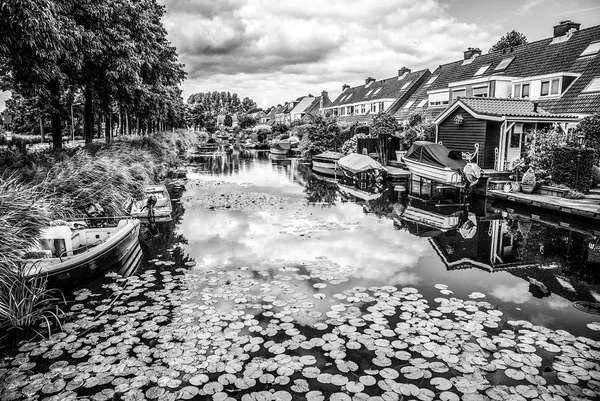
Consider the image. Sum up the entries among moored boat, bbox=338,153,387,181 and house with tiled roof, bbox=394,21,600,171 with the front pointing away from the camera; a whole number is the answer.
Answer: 0

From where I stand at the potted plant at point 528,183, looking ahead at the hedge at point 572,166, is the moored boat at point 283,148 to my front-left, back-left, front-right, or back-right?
back-left

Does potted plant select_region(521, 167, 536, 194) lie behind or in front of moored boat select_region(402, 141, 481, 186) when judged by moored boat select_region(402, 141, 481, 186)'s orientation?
behind

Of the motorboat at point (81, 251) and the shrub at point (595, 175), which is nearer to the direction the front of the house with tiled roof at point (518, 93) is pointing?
the motorboat

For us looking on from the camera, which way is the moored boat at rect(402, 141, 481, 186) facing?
facing away from the viewer and to the left of the viewer

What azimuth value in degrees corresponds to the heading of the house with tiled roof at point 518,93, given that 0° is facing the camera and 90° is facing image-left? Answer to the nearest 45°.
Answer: approximately 45°

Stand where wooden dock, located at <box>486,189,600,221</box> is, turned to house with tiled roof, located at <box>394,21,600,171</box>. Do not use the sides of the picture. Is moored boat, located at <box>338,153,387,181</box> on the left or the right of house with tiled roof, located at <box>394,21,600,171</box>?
left

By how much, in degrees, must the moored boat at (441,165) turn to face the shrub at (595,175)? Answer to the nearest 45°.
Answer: approximately 135° to its right

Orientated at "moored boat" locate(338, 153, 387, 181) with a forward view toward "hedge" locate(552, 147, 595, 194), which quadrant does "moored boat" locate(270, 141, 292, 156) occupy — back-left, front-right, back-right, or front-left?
back-left
